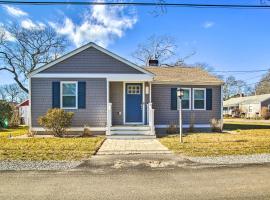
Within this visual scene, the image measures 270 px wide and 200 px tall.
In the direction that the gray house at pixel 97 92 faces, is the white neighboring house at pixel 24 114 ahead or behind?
behind

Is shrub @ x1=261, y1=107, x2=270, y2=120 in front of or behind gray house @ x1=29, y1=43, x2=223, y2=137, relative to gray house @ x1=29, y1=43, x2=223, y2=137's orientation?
behind

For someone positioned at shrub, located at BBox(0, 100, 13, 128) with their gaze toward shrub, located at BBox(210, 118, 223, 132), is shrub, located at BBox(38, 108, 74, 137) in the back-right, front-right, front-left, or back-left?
front-right

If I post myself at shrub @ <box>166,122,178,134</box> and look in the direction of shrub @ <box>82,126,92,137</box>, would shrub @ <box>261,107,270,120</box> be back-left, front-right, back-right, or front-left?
back-right

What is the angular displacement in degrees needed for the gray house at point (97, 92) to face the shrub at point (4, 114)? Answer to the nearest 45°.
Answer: approximately 135° to its right

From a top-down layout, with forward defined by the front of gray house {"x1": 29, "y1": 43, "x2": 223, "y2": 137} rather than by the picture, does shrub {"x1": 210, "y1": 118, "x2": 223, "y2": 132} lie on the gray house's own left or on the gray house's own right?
on the gray house's own left

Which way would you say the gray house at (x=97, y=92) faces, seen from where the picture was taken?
facing the viewer

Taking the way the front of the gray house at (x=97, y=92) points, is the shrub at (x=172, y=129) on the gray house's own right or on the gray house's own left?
on the gray house's own left
